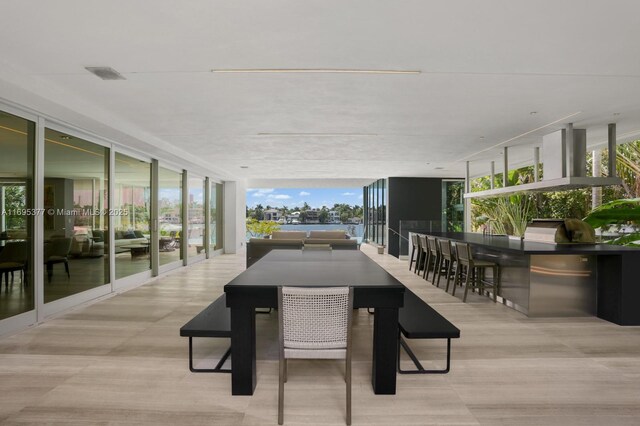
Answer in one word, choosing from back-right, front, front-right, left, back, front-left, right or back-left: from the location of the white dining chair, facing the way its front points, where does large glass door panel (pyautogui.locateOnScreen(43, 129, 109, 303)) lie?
front-left

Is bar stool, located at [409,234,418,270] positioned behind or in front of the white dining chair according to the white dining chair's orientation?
in front

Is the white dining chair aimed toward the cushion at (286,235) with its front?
yes

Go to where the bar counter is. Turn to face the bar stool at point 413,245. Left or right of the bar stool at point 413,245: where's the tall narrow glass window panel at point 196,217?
left

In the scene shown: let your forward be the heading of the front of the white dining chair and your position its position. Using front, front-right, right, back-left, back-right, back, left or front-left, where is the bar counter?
front-right

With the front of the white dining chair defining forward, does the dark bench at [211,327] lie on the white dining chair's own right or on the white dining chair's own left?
on the white dining chair's own left

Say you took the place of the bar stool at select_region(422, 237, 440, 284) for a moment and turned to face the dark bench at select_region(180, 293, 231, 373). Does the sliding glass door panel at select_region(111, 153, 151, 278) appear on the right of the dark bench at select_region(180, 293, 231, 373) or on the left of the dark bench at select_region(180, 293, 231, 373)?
right

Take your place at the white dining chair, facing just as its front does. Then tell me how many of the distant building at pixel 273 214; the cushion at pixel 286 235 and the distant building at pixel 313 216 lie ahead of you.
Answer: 3

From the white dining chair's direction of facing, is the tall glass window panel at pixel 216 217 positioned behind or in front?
in front

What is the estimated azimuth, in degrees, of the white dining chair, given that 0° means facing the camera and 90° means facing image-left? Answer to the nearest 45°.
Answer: approximately 180°

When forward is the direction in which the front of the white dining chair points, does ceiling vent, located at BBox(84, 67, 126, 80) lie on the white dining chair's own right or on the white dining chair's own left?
on the white dining chair's own left

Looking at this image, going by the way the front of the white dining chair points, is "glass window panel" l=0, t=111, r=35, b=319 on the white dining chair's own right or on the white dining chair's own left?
on the white dining chair's own left
